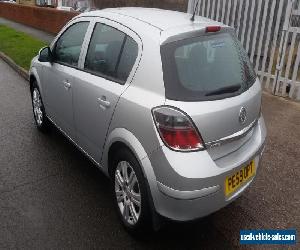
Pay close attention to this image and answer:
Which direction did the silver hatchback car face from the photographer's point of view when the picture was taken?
facing away from the viewer and to the left of the viewer
